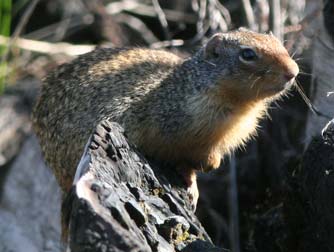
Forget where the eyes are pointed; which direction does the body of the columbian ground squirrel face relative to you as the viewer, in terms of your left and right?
facing to the right of the viewer

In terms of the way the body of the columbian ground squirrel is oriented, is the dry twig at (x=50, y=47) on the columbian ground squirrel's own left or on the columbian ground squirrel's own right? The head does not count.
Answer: on the columbian ground squirrel's own left
